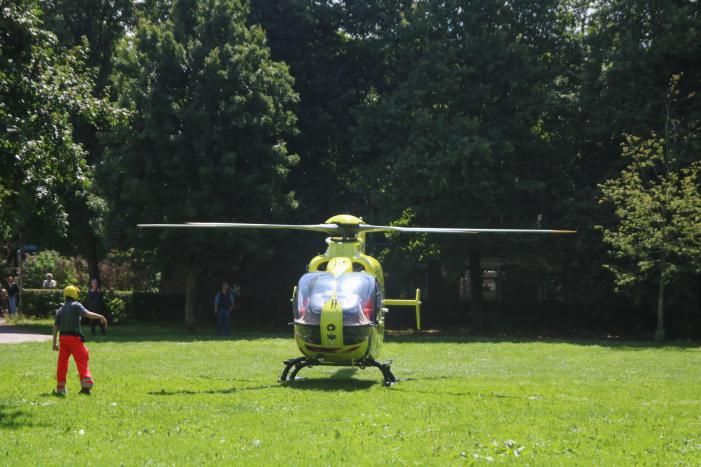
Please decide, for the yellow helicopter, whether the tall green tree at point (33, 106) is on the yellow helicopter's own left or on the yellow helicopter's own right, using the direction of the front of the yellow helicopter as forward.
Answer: on the yellow helicopter's own right

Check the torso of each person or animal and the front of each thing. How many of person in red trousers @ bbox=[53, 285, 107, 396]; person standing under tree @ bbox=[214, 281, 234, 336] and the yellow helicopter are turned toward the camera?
2

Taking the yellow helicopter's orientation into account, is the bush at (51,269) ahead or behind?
behind

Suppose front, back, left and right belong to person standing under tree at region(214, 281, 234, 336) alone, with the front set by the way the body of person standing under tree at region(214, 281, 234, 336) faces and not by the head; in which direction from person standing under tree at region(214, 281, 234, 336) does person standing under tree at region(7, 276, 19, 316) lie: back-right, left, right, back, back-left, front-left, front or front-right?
back-right

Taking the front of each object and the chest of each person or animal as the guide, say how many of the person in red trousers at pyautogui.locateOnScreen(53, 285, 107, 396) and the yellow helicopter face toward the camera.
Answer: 1

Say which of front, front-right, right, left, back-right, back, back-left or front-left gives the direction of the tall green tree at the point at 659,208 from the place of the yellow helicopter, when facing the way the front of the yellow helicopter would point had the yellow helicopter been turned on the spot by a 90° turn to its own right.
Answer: back-right

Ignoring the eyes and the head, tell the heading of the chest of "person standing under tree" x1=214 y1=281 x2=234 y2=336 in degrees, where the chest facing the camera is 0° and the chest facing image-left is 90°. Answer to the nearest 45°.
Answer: approximately 0°

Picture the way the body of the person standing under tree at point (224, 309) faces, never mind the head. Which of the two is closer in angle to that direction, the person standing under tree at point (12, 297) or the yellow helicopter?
the yellow helicopter
